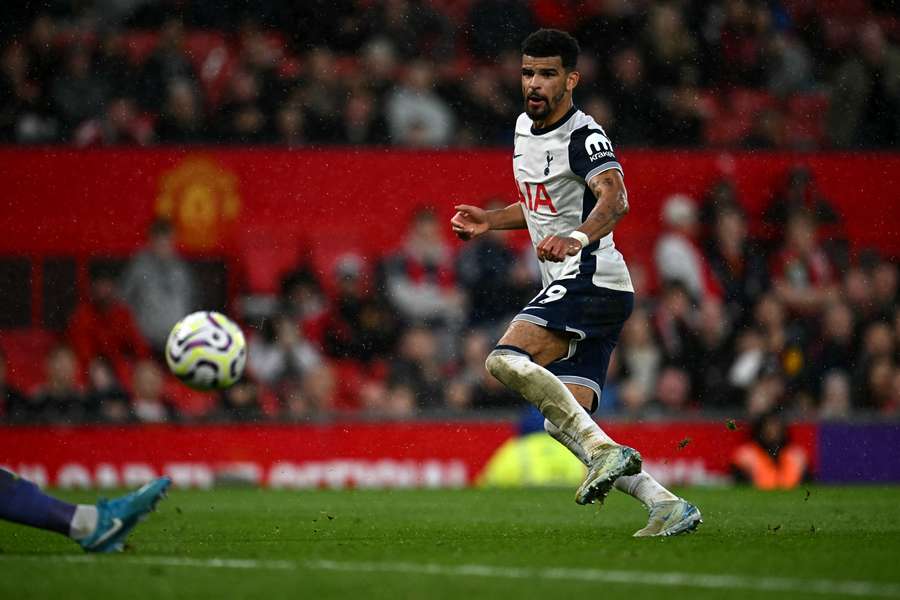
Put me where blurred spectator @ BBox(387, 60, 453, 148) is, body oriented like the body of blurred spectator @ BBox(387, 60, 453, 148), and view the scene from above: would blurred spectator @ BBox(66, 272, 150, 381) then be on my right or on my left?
on my right

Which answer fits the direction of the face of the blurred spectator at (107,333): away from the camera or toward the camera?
toward the camera

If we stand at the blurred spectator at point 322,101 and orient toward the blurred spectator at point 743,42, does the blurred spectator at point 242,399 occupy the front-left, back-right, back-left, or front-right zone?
back-right

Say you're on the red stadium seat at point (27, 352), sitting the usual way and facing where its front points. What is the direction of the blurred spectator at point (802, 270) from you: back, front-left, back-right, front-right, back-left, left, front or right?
left

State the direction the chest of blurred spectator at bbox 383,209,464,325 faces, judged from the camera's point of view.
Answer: toward the camera

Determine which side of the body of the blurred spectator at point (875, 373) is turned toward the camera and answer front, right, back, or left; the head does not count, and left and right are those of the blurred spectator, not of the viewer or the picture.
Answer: front

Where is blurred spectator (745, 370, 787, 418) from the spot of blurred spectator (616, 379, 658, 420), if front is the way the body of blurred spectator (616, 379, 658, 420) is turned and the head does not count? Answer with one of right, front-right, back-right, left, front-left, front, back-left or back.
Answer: left

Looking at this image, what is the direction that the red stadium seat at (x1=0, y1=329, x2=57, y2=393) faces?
toward the camera

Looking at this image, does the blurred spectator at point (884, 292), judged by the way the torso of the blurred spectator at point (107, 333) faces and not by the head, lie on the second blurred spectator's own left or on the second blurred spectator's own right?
on the second blurred spectator's own left

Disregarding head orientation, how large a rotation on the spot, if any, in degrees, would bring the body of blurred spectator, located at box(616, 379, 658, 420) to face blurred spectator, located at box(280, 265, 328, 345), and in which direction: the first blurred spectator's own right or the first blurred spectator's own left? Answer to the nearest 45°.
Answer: approximately 90° to the first blurred spectator's own right

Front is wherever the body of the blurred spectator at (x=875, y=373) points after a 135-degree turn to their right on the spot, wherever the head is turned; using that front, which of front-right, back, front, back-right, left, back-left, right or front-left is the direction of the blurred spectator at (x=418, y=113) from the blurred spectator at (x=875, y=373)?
front-left

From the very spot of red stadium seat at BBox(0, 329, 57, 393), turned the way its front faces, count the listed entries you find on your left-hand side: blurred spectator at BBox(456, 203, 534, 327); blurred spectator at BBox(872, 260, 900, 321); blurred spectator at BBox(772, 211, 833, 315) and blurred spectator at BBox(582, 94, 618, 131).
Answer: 4
